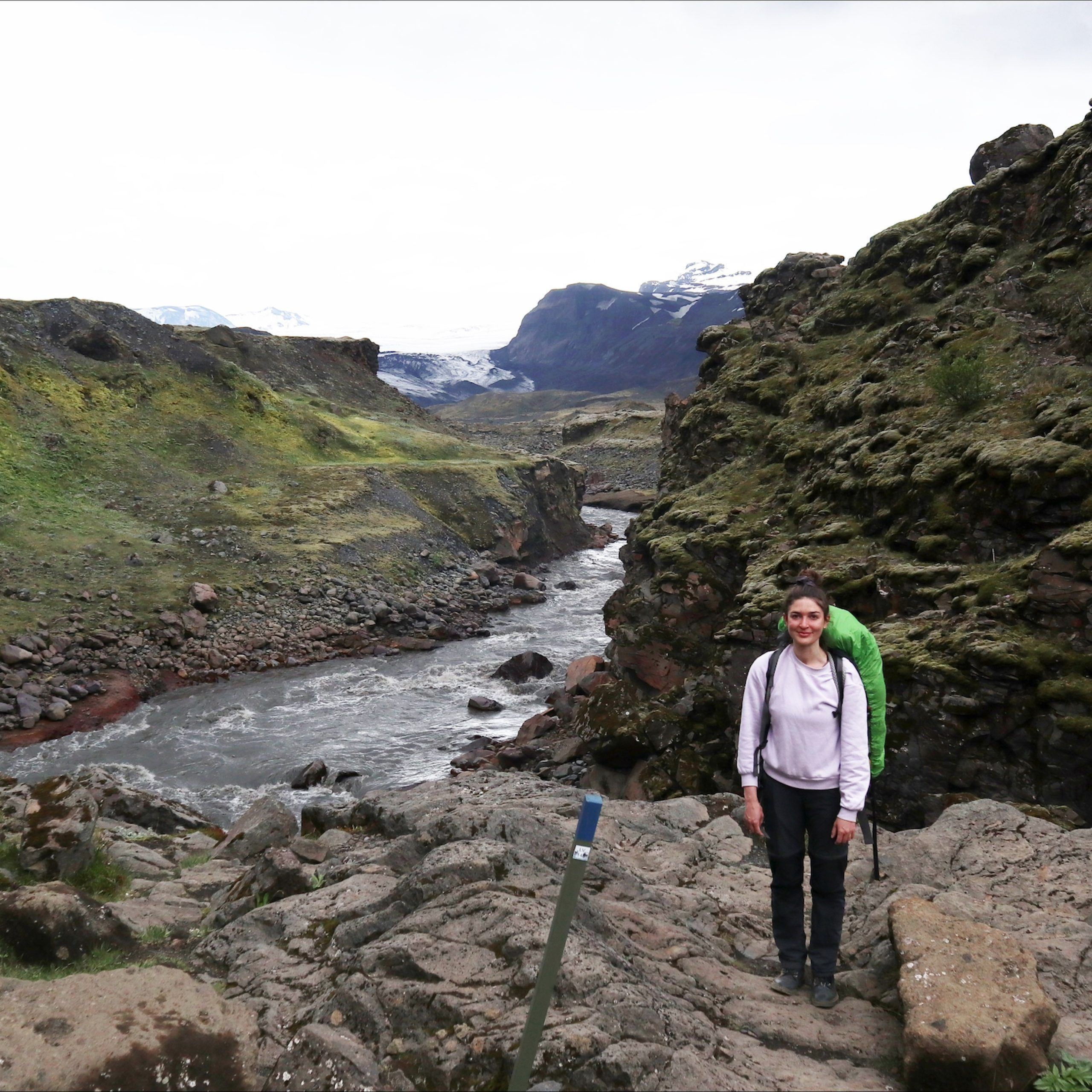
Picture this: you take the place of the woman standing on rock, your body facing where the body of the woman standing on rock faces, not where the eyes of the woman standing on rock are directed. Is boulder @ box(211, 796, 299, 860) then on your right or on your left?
on your right

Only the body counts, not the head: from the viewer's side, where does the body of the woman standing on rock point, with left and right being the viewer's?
facing the viewer

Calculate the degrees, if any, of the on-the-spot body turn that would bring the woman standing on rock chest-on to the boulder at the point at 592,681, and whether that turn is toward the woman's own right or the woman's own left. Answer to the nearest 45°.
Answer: approximately 180°

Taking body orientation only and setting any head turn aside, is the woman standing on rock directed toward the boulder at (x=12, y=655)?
no

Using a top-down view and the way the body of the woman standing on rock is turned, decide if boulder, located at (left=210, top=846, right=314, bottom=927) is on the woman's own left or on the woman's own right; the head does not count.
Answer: on the woman's own right

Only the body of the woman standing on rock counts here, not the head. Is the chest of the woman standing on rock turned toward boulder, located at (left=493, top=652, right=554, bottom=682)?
no

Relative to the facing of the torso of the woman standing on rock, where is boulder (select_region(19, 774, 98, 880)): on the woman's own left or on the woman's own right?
on the woman's own right

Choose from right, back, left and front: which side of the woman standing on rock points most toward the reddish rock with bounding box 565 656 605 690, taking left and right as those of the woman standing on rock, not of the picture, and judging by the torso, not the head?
back

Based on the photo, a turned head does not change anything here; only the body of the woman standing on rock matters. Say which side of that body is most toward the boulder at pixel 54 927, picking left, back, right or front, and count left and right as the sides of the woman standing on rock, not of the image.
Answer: right

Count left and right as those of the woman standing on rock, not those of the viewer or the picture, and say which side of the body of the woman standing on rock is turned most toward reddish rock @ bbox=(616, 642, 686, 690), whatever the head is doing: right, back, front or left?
back

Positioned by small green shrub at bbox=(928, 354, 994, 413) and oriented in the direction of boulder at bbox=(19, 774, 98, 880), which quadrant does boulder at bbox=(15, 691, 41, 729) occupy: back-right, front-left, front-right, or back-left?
front-right

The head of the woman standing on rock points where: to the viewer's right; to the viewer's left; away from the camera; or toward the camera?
toward the camera
